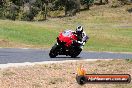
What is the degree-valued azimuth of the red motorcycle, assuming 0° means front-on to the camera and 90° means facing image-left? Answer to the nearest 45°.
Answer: approximately 45°
